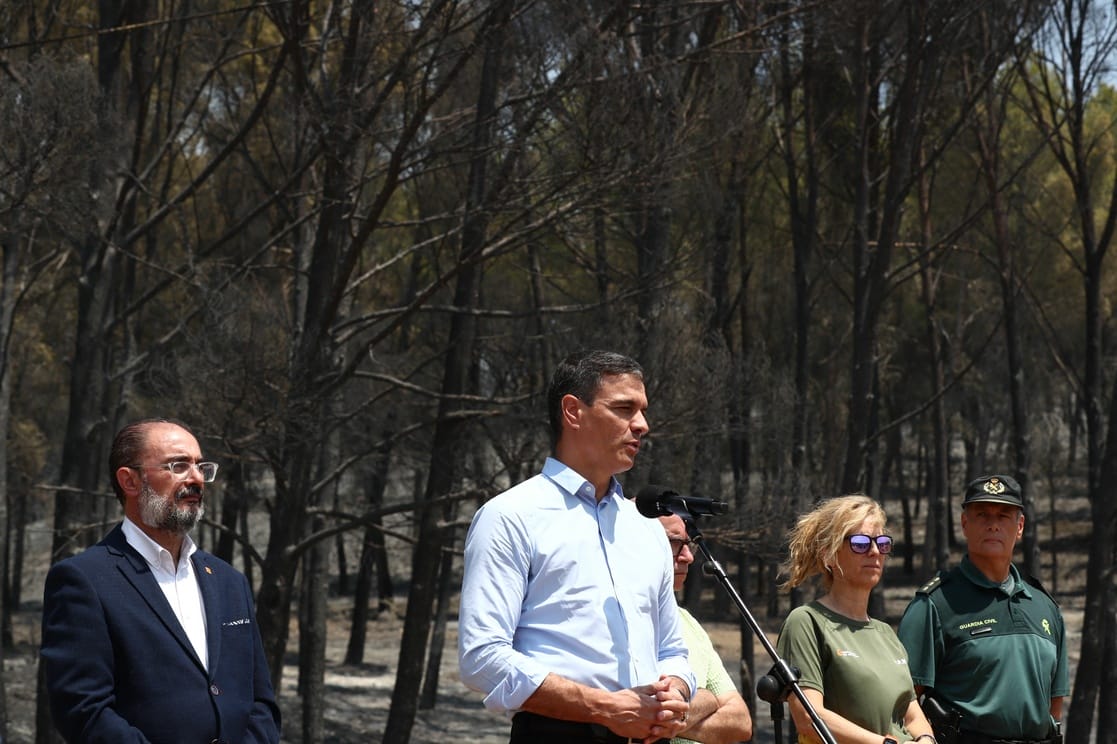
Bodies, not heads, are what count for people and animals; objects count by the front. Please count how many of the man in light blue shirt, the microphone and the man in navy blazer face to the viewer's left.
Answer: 1

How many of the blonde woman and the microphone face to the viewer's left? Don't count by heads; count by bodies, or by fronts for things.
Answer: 1

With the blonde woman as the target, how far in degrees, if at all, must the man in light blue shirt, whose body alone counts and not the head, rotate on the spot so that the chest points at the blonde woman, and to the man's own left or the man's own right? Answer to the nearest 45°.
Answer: approximately 90° to the man's own left

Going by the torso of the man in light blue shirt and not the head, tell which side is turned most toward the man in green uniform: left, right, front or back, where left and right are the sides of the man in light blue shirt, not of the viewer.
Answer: left

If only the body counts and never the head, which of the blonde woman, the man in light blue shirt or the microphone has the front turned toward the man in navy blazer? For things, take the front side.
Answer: the microphone

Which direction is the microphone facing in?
to the viewer's left

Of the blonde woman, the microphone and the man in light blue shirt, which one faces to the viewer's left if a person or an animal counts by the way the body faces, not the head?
the microphone

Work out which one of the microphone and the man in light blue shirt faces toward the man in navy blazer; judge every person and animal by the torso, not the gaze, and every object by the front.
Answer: the microphone

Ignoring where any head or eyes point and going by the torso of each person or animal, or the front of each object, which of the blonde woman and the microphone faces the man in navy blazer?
the microphone
